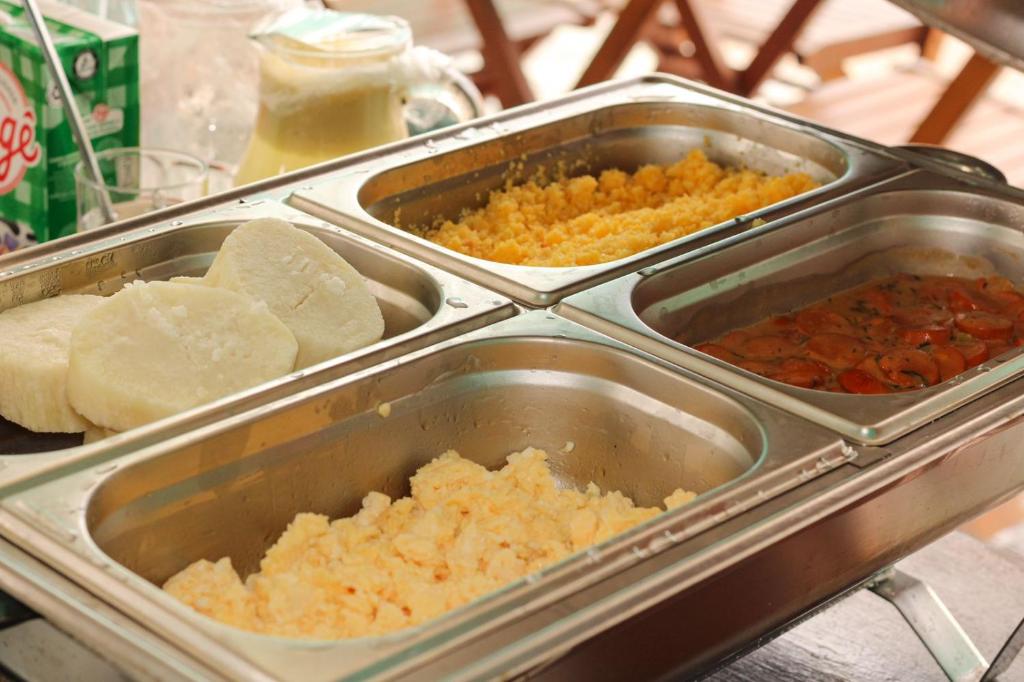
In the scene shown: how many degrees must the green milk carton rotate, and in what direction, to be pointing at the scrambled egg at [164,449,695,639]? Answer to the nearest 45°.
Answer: approximately 45° to its left

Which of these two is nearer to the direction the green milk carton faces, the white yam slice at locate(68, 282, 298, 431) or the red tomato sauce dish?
the white yam slice

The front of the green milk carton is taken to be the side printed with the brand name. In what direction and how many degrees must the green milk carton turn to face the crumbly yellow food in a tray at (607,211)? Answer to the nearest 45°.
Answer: approximately 90° to its left

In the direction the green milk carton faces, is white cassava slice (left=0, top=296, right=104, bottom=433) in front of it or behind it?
in front

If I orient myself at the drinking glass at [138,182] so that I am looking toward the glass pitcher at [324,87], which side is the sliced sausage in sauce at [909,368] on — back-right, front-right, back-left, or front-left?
front-right

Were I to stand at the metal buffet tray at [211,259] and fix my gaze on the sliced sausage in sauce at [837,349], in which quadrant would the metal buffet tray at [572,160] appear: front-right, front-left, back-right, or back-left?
front-left

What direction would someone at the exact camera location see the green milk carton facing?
facing the viewer and to the left of the viewer

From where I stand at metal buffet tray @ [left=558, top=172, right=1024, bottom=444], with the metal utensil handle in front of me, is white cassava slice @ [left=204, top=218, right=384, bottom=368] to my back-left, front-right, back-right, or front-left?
front-left

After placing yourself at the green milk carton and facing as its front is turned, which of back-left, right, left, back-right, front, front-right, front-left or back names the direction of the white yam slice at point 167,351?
front-left

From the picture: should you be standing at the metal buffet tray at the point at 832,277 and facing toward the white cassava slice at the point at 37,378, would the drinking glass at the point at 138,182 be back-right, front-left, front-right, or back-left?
front-right

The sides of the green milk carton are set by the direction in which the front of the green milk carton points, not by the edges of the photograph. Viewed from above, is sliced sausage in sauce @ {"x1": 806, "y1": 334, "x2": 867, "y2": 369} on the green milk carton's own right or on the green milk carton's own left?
on the green milk carton's own left

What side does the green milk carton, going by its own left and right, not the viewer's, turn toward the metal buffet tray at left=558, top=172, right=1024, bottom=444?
left

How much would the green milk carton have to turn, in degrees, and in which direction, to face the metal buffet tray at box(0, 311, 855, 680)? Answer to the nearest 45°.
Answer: approximately 45° to its left

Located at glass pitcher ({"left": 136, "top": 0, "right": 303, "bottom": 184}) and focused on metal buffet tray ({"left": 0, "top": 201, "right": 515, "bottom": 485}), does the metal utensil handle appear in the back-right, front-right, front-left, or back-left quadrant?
front-right
